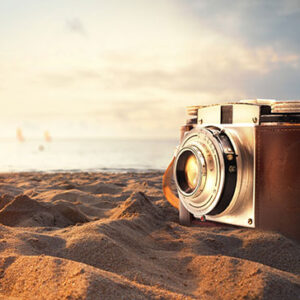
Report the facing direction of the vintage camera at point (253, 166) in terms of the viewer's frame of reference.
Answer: facing the viewer and to the left of the viewer
